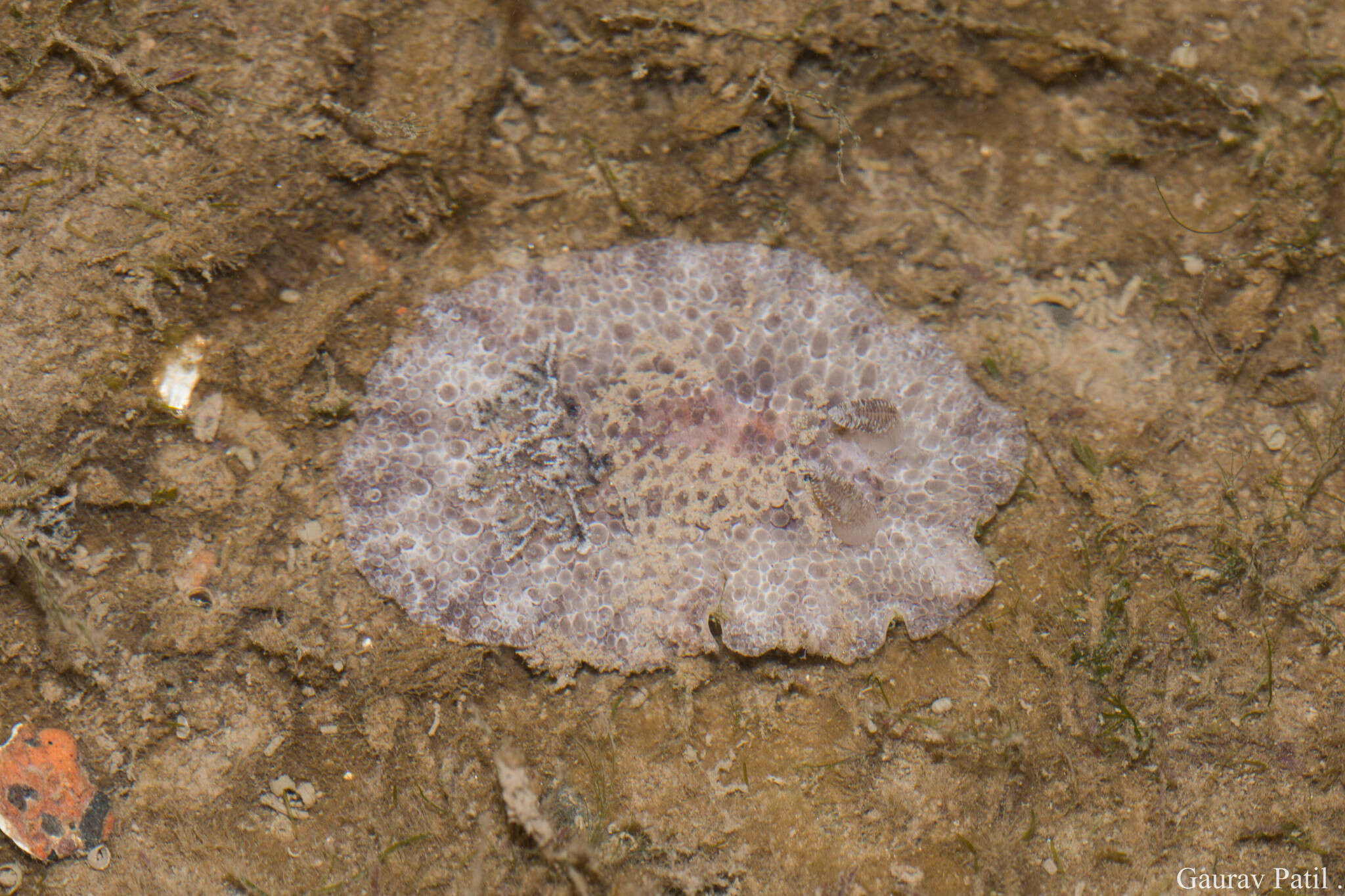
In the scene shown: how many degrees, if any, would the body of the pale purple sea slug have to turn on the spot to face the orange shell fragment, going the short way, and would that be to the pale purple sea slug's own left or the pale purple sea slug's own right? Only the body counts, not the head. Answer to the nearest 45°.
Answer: approximately 135° to the pale purple sea slug's own right

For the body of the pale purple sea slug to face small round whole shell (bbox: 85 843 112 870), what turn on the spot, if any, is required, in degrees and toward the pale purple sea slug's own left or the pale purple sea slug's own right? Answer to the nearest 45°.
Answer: approximately 135° to the pale purple sea slug's own right

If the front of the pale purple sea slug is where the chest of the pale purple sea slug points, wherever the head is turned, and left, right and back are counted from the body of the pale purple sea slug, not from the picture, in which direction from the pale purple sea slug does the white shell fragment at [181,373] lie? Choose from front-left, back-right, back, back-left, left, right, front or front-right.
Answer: back

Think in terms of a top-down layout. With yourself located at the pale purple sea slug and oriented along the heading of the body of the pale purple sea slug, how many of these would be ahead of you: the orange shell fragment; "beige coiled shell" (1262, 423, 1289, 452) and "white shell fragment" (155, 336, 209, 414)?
1

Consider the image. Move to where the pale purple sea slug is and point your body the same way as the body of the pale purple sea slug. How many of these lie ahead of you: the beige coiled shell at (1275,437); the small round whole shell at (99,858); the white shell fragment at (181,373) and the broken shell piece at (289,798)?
1

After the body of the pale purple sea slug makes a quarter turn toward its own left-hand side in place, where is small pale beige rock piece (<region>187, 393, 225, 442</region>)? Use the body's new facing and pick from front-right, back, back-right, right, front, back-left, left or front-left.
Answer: left

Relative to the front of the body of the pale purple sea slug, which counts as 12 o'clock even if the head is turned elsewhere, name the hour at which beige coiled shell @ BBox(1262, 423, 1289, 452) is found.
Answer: The beige coiled shell is roughly at 12 o'clock from the pale purple sea slug.

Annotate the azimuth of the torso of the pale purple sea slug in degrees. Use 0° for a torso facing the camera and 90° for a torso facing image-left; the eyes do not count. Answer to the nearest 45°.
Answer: approximately 270°

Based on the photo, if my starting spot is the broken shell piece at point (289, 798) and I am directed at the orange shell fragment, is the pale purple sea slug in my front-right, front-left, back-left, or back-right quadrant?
back-right

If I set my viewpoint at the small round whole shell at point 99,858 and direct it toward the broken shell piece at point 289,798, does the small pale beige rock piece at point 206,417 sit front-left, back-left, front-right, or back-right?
front-left
